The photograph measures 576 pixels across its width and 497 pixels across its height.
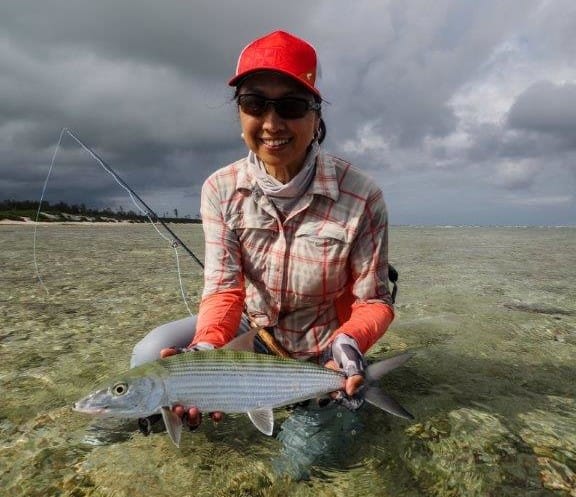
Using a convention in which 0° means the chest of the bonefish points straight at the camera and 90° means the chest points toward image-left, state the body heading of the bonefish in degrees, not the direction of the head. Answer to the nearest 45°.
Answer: approximately 90°

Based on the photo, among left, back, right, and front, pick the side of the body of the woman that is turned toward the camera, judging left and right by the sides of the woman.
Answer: front

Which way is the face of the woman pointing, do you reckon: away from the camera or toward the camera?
toward the camera
